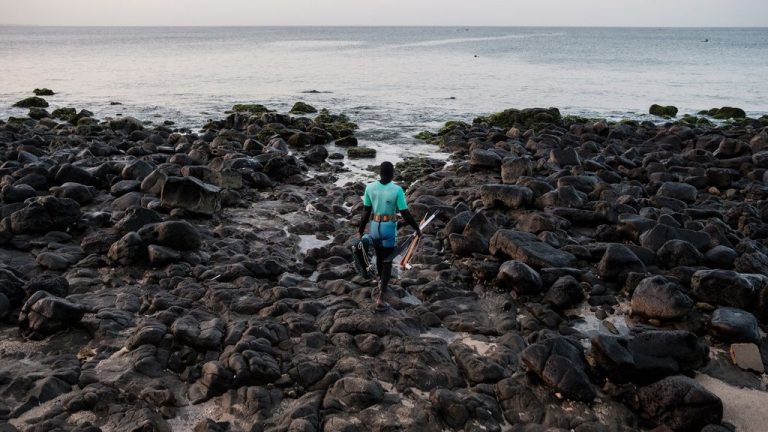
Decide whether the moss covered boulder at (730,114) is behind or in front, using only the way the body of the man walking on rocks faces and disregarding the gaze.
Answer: in front

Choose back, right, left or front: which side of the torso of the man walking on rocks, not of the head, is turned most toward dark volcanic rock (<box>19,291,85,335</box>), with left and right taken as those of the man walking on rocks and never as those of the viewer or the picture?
left

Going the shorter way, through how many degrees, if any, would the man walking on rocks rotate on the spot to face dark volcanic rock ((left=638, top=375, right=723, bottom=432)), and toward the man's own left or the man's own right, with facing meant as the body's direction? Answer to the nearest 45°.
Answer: approximately 135° to the man's own right

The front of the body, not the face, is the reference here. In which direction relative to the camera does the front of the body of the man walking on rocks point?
away from the camera

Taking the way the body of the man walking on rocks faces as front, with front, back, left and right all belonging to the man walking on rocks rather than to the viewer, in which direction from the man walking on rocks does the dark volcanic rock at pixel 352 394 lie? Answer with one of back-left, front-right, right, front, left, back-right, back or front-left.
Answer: back

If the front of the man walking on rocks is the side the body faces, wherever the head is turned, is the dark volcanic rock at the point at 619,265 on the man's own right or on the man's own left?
on the man's own right

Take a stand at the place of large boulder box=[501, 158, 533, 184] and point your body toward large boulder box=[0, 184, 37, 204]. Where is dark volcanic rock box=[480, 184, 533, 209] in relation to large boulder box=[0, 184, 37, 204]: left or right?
left

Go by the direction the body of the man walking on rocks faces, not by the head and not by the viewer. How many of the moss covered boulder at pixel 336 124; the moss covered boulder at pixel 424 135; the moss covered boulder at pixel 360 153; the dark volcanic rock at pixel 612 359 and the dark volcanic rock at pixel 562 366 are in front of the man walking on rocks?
3

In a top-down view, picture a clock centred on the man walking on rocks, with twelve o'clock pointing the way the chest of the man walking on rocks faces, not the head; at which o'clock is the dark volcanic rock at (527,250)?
The dark volcanic rock is roughly at 2 o'clock from the man walking on rocks.

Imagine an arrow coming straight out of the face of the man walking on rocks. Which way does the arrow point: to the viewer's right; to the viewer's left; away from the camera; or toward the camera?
away from the camera

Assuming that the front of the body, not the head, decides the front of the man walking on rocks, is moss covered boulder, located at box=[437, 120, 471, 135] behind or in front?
in front

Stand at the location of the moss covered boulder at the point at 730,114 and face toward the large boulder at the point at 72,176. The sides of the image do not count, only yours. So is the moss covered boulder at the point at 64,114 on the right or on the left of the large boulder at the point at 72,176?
right

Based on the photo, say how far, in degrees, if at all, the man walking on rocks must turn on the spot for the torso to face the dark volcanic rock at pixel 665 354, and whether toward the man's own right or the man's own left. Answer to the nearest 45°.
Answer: approximately 135° to the man's own right

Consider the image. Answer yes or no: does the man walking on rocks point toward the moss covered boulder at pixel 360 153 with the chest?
yes

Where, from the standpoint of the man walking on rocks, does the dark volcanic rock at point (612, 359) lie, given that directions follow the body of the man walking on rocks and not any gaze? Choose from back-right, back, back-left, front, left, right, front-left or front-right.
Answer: back-right

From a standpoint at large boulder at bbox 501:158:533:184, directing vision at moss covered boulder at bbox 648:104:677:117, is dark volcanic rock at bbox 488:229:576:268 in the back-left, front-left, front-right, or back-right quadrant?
back-right

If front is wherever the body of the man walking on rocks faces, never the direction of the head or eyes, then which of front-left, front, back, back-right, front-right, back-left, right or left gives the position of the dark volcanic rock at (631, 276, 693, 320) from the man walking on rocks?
right
